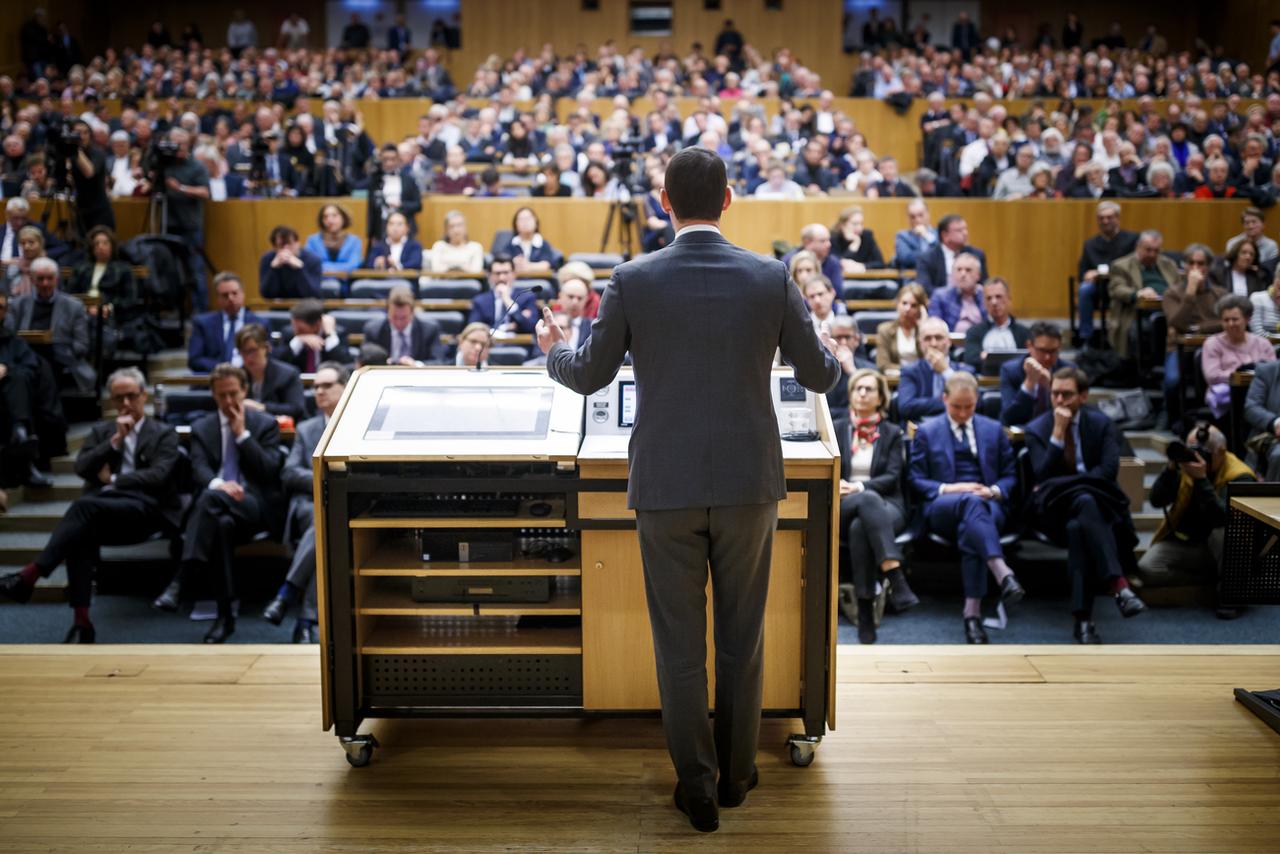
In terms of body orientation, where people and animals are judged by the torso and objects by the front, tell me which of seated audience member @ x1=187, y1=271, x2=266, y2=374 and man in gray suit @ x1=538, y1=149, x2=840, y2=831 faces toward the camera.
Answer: the seated audience member

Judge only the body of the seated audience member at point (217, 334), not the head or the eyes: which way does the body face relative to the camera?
toward the camera

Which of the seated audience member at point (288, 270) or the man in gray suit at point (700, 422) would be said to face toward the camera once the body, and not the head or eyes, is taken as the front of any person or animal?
the seated audience member

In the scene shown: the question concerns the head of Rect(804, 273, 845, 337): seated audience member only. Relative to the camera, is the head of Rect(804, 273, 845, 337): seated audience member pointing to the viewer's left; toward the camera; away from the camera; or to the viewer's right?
toward the camera

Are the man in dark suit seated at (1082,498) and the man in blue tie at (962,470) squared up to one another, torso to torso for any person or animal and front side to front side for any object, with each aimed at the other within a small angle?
no

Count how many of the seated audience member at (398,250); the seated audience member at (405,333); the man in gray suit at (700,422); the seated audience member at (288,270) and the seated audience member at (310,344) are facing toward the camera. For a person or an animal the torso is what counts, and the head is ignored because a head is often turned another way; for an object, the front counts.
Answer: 4

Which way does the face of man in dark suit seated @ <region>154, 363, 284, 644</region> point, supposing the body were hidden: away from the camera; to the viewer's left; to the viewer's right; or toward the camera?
toward the camera

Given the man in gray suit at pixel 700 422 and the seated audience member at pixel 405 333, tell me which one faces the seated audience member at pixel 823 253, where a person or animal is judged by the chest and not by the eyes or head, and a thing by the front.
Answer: the man in gray suit

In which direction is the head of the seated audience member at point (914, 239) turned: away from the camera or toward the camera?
toward the camera

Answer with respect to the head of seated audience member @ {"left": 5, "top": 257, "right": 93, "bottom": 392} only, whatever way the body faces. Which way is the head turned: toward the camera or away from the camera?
toward the camera

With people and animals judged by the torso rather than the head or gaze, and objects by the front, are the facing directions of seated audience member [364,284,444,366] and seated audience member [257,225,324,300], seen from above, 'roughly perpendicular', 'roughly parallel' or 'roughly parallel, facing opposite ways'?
roughly parallel

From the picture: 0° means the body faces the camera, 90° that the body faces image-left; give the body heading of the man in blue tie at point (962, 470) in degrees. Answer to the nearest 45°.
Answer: approximately 0°

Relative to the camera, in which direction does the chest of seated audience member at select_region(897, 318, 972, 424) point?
toward the camera
